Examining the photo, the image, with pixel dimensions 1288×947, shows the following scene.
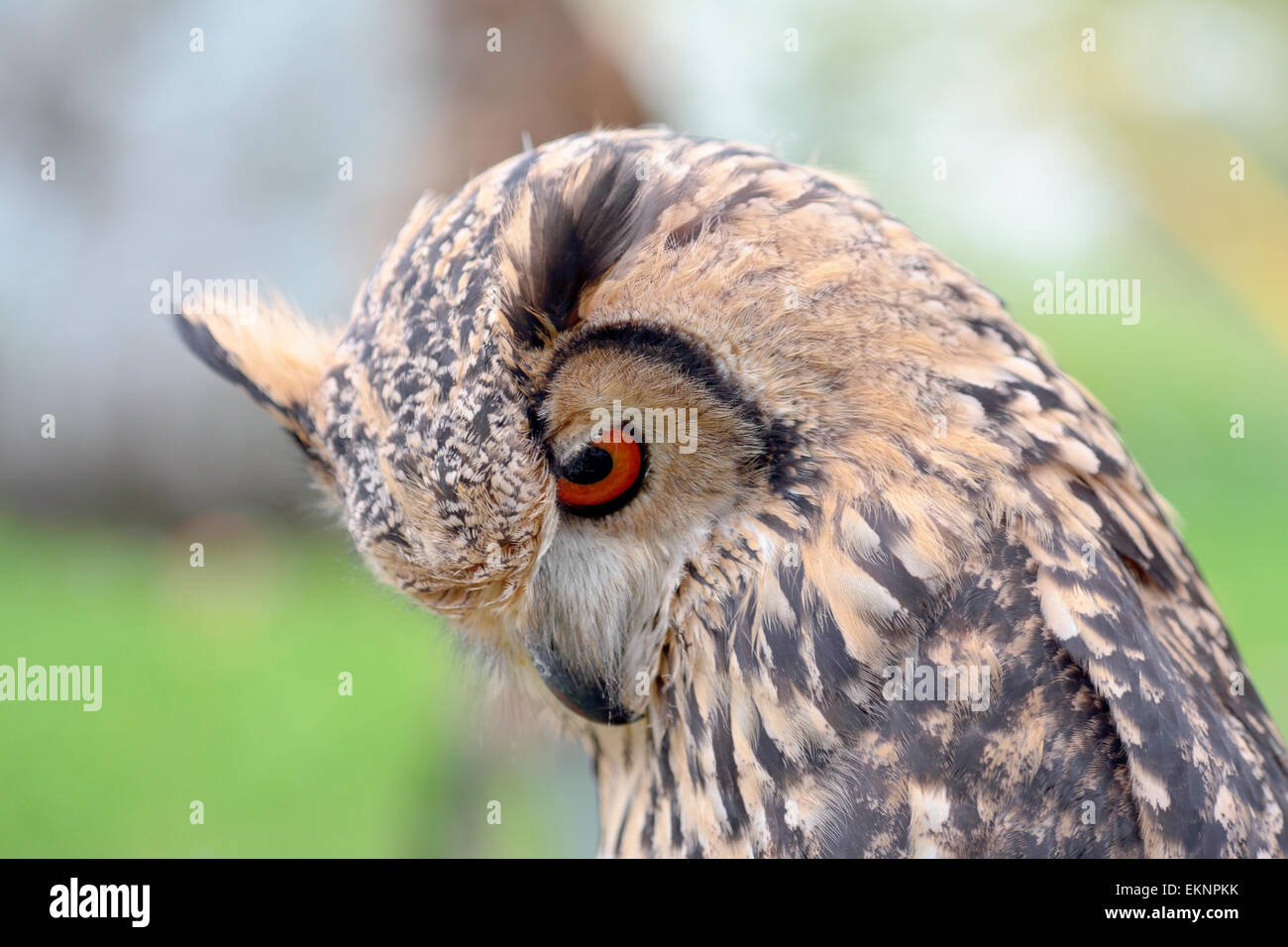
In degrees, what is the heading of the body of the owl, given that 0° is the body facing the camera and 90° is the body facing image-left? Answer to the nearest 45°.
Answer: approximately 90°

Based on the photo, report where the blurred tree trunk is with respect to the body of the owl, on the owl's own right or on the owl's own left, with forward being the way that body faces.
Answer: on the owl's own right
